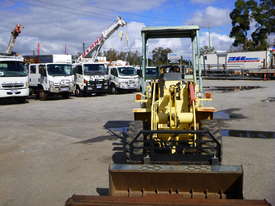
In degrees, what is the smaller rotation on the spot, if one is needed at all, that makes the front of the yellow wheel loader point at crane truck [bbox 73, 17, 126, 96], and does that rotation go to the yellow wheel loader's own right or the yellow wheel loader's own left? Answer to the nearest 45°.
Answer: approximately 180°

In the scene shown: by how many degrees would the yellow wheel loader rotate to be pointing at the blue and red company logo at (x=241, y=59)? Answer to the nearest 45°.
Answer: approximately 180°

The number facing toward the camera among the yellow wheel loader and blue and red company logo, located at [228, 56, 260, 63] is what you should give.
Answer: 2

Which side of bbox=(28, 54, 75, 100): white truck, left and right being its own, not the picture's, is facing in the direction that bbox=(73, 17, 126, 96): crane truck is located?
left

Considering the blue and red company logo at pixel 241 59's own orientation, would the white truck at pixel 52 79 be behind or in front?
in front

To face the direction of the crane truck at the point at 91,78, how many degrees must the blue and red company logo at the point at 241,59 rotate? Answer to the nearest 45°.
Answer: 0° — it already faces it

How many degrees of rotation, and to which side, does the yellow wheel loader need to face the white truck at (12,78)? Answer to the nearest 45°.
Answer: approximately 135° to its right

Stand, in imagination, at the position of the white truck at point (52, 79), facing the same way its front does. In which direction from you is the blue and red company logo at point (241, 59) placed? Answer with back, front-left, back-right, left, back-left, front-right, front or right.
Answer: left
